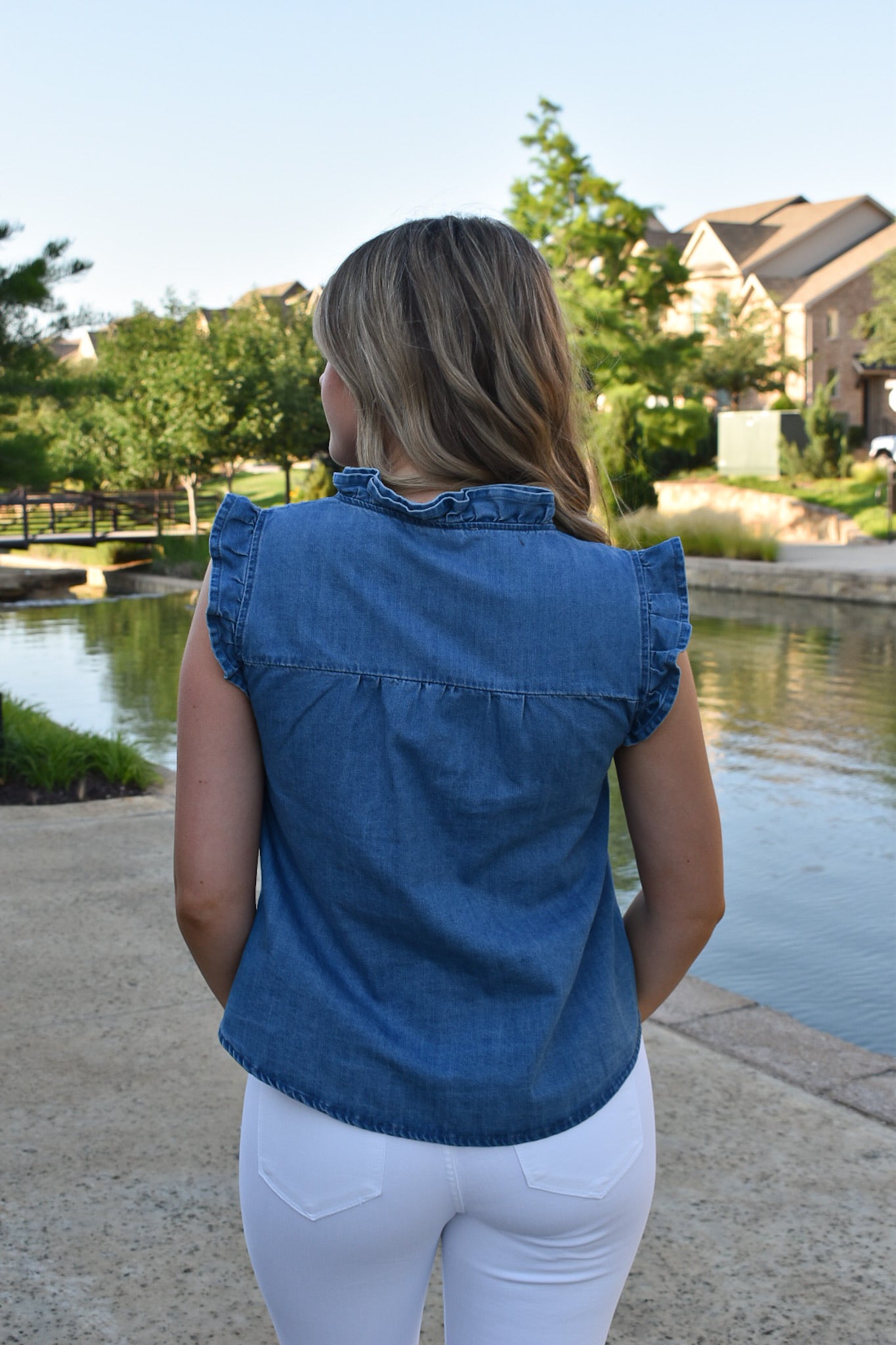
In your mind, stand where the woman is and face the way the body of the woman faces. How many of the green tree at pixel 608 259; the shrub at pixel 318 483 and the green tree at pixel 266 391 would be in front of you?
3

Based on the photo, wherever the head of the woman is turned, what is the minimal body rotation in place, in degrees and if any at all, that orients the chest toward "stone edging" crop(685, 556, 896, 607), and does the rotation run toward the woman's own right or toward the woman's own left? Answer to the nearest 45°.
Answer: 0° — they already face it

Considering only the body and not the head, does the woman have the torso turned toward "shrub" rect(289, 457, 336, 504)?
yes

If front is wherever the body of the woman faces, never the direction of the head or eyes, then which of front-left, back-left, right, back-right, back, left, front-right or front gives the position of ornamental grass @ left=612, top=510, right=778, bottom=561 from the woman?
front

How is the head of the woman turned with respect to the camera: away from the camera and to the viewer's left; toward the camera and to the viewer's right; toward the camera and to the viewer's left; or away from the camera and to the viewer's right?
away from the camera and to the viewer's left

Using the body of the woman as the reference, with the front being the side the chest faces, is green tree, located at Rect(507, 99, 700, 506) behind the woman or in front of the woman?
in front

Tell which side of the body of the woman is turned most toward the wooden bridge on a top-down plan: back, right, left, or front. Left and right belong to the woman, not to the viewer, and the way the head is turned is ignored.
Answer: front

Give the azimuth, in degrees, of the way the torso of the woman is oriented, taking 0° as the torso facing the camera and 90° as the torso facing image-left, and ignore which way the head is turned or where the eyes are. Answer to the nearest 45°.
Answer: approximately 180°

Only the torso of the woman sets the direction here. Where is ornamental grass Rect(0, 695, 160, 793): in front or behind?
in front

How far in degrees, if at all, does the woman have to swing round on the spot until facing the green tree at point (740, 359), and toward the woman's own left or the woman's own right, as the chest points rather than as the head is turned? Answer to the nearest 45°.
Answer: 0° — they already face it

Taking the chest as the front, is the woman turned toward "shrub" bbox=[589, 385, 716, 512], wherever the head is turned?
yes

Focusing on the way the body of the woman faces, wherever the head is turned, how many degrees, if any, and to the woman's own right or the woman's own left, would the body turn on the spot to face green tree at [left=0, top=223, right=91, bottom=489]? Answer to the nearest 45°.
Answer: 0° — they already face it

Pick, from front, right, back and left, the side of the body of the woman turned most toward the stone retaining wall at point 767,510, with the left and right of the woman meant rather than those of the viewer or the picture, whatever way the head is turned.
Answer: front
